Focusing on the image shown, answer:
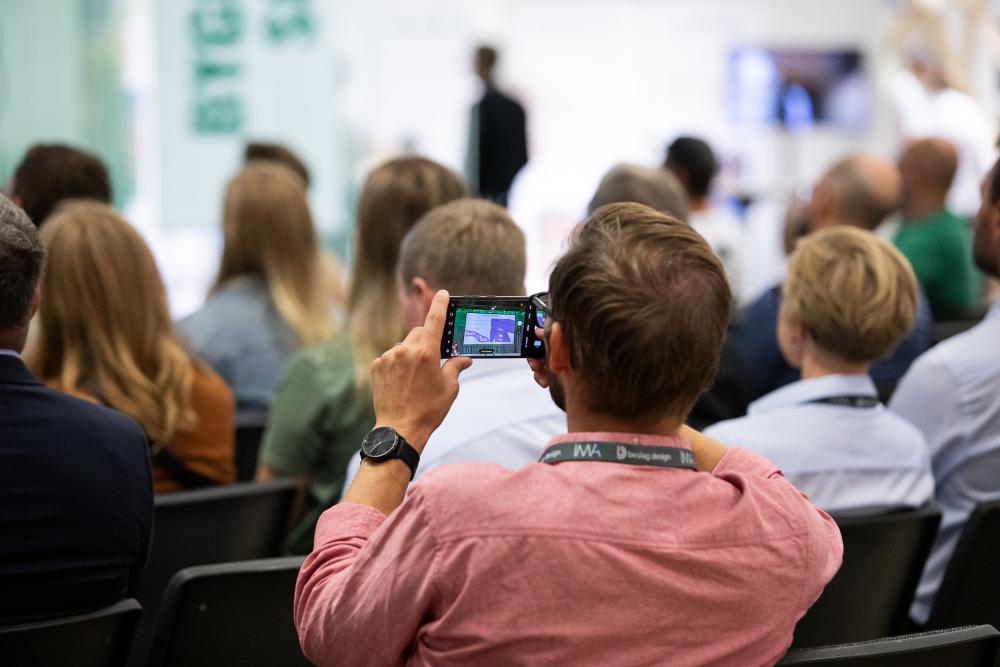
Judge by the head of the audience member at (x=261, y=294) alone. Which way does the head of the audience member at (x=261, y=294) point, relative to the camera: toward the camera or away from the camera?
away from the camera

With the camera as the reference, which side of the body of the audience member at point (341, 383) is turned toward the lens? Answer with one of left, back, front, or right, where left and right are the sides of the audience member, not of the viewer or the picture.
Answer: back

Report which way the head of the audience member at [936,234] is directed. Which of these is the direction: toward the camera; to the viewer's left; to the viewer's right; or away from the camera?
away from the camera

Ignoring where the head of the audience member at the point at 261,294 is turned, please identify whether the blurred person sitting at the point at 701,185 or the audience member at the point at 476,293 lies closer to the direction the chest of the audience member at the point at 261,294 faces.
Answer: the blurred person sitting

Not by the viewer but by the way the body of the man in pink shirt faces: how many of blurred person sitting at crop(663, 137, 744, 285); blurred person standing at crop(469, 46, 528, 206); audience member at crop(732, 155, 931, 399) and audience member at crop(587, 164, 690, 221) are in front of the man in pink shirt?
4

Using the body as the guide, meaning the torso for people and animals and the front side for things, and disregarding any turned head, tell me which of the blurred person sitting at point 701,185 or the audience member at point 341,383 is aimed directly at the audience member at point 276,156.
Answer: the audience member at point 341,383

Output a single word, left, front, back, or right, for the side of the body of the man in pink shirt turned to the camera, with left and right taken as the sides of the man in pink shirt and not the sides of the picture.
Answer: back

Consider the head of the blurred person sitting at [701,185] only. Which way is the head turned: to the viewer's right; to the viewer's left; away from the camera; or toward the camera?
away from the camera

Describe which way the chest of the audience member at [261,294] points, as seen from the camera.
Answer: away from the camera

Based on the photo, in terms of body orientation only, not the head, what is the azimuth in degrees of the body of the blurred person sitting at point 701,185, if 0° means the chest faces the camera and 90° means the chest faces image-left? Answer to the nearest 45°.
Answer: approximately 180°

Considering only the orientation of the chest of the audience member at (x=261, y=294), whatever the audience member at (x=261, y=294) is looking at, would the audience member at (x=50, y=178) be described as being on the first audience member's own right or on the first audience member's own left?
on the first audience member's own left

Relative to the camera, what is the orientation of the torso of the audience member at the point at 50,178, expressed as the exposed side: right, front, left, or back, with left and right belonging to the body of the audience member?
back

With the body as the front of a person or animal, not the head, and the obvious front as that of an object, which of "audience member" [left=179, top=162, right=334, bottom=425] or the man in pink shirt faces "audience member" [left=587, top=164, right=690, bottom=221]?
the man in pink shirt

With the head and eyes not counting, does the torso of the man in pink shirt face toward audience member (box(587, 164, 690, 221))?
yes

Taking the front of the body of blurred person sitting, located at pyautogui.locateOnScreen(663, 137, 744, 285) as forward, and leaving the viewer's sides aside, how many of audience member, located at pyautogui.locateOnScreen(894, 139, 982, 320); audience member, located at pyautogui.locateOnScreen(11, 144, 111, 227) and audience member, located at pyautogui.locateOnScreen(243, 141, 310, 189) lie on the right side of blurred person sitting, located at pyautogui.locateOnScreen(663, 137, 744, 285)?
1

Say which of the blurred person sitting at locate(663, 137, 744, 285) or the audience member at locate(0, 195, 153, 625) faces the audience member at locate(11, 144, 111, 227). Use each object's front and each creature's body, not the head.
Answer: the audience member at locate(0, 195, 153, 625)

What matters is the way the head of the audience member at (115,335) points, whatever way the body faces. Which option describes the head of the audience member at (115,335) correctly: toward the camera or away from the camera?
away from the camera

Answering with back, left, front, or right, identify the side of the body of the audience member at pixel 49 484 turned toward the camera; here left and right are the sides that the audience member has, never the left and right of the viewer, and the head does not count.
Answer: back
